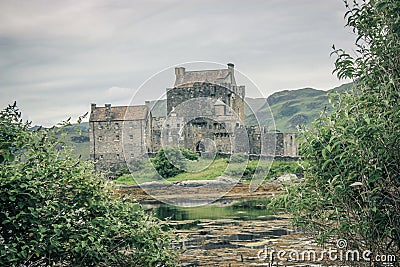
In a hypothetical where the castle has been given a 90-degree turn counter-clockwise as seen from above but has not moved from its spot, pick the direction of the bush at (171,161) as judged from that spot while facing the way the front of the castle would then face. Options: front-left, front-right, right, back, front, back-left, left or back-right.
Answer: right

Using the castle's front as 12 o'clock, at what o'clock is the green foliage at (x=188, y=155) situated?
The green foliage is roughly at 12 o'clock from the castle.

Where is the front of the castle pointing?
toward the camera

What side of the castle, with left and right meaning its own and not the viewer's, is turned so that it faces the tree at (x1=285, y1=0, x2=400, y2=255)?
front
